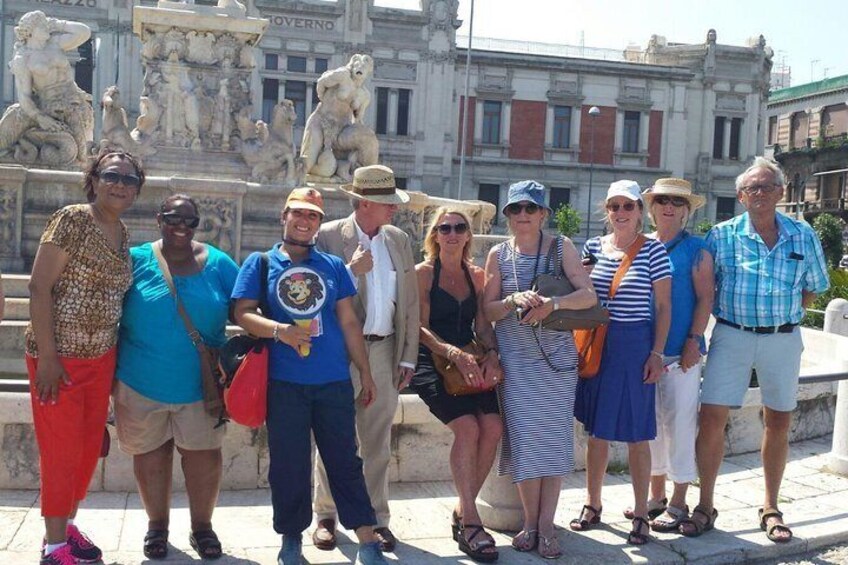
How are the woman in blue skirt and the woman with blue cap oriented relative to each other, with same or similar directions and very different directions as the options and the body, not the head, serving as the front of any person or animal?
same or similar directions

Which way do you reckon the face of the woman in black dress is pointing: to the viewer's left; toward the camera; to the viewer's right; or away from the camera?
toward the camera

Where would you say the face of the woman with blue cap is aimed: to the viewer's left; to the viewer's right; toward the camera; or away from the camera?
toward the camera

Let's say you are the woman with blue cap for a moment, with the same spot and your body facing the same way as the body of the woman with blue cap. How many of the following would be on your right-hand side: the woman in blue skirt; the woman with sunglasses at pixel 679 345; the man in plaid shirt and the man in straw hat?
1

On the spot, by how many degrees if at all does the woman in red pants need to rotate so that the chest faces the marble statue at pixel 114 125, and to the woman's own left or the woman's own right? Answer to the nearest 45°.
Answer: approximately 135° to the woman's own left

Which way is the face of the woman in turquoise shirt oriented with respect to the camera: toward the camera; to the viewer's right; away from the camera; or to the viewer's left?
toward the camera

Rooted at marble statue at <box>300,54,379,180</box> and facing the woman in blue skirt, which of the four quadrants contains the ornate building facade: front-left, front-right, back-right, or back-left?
back-left

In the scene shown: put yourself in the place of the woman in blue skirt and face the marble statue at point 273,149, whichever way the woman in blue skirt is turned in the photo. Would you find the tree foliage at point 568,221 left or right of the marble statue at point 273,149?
right

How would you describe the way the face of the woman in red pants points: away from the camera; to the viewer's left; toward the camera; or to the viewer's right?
toward the camera

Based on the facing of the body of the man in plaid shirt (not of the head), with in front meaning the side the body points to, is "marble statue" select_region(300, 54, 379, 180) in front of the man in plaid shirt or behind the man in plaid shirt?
behind

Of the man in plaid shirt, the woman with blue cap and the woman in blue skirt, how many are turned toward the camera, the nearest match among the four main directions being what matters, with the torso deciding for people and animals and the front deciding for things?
3

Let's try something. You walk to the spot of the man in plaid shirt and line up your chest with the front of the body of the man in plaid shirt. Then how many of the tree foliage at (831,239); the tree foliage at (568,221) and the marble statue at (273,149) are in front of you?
0

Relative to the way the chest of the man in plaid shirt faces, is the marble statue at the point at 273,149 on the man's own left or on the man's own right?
on the man's own right

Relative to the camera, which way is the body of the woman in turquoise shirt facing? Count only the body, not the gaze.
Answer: toward the camera

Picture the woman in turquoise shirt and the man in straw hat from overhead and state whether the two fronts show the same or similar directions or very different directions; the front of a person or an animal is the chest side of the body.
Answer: same or similar directions

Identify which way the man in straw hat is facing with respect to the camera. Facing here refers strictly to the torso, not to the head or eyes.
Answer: toward the camera
